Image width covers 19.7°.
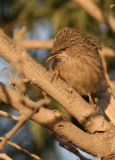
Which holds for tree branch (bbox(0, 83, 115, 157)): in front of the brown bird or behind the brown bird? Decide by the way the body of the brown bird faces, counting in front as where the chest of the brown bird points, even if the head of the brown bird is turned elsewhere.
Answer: in front

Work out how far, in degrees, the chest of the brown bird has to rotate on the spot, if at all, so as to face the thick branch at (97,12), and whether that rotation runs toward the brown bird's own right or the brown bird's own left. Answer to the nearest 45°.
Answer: approximately 135° to the brown bird's own right

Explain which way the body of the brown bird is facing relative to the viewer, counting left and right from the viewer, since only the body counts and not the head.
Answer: facing the viewer and to the left of the viewer

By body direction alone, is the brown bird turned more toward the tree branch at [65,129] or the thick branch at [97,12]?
the tree branch
